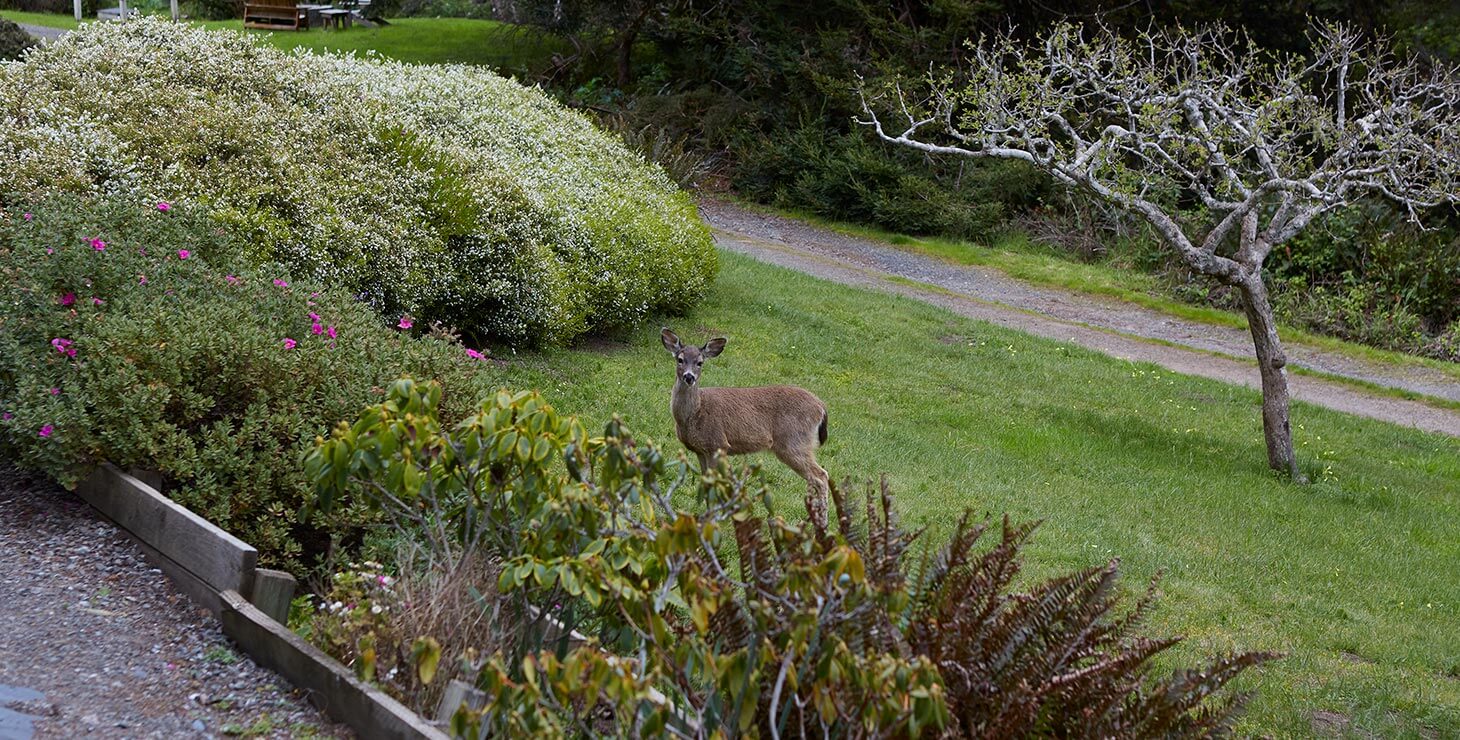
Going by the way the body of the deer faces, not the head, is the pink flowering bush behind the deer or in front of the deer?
in front

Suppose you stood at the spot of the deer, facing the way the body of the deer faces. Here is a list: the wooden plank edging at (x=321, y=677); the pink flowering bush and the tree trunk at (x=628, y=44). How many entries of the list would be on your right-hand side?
1

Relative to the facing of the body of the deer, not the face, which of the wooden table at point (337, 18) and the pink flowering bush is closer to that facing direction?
the pink flowering bush

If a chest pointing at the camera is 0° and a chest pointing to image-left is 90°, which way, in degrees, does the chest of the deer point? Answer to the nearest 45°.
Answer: approximately 90°

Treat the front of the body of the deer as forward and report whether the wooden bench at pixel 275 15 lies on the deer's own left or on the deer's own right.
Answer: on the deer's own right

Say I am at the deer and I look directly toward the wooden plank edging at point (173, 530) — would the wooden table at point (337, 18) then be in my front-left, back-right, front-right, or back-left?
back-right

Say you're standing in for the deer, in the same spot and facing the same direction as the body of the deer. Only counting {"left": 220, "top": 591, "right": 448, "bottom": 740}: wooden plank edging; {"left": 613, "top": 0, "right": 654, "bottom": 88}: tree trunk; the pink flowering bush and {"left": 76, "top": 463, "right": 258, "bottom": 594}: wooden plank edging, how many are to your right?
1

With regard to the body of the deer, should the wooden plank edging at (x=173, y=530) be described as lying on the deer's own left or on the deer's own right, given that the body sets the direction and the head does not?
on the deer's own left

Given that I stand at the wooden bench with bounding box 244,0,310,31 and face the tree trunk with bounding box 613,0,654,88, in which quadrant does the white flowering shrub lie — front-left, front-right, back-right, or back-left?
front-right

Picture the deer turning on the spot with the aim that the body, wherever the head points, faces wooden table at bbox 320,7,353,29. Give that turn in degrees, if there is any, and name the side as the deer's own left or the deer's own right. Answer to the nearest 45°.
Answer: approximately 45° to the deer's own right

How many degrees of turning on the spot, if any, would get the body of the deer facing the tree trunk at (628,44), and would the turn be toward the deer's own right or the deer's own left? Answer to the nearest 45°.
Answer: approximately 90° to the deer's own right

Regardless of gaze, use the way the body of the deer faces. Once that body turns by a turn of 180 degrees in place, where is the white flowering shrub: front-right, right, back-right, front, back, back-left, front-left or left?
back-left
